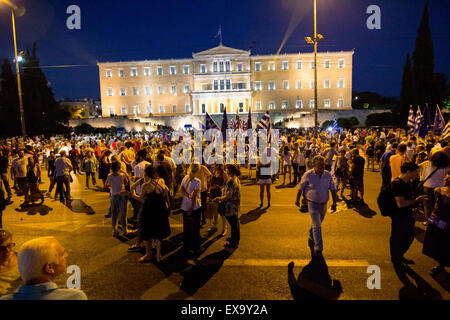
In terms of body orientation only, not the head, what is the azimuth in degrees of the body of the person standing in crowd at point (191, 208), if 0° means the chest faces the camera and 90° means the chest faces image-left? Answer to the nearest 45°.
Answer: approximately 225°

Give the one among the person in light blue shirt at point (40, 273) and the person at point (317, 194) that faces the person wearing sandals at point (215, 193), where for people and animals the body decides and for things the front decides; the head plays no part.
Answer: the person in light blue shirt

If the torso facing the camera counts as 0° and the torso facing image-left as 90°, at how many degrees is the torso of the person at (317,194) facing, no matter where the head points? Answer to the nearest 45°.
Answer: approximately 0°

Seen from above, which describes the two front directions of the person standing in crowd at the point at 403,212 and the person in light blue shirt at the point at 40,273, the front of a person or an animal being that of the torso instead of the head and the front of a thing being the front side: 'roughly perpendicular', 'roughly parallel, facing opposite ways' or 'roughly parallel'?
roughly perpendicular

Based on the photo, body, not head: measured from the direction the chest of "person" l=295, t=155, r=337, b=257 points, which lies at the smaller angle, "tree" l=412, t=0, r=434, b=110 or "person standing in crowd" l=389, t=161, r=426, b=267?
the person standing in crowd

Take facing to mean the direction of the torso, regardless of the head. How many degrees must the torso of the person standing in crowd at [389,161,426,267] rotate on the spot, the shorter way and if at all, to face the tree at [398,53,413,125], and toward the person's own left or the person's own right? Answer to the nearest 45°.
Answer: approximately 90° to the person's own left
